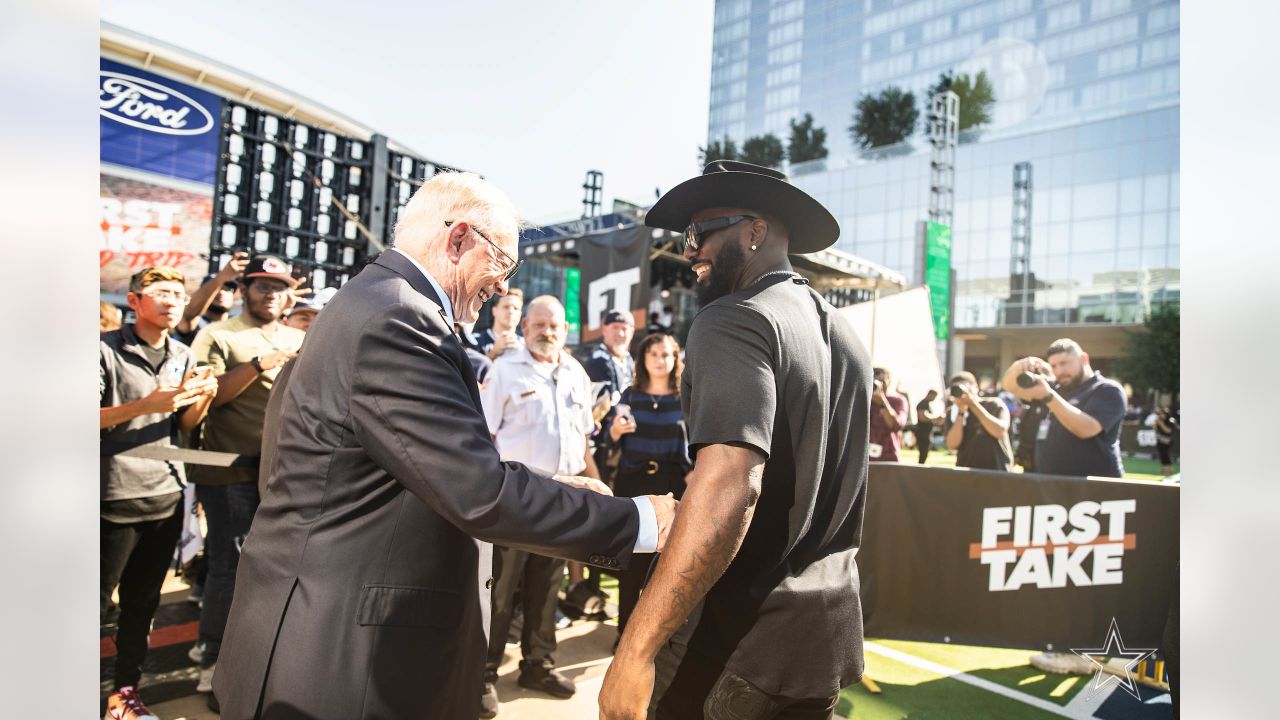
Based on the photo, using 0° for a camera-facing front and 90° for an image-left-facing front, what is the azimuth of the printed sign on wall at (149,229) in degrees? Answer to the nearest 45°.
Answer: approximately 315°

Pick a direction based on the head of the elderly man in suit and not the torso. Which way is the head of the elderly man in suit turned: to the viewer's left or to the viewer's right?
to the viewer's right

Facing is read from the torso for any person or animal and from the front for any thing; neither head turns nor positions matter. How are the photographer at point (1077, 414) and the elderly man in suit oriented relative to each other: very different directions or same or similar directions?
very different directions

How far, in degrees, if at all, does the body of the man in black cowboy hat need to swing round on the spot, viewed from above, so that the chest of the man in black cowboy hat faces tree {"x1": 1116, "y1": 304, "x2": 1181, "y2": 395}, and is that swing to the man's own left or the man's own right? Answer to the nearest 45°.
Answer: approximately 90° to the man's own right

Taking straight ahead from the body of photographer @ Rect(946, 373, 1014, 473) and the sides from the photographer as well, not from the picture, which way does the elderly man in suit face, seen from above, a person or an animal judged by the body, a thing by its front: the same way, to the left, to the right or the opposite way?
the opposite way

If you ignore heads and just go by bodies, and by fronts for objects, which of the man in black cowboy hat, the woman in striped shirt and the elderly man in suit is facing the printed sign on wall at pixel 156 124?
the man in black cowboy hat

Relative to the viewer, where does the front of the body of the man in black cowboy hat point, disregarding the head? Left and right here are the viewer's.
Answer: facing away from the viewer and to the left of the viewer

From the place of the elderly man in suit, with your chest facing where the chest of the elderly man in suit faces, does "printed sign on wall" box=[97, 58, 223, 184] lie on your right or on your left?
on your left

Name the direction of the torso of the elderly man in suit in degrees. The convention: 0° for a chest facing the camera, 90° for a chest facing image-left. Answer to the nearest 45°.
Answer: approximately 270°
